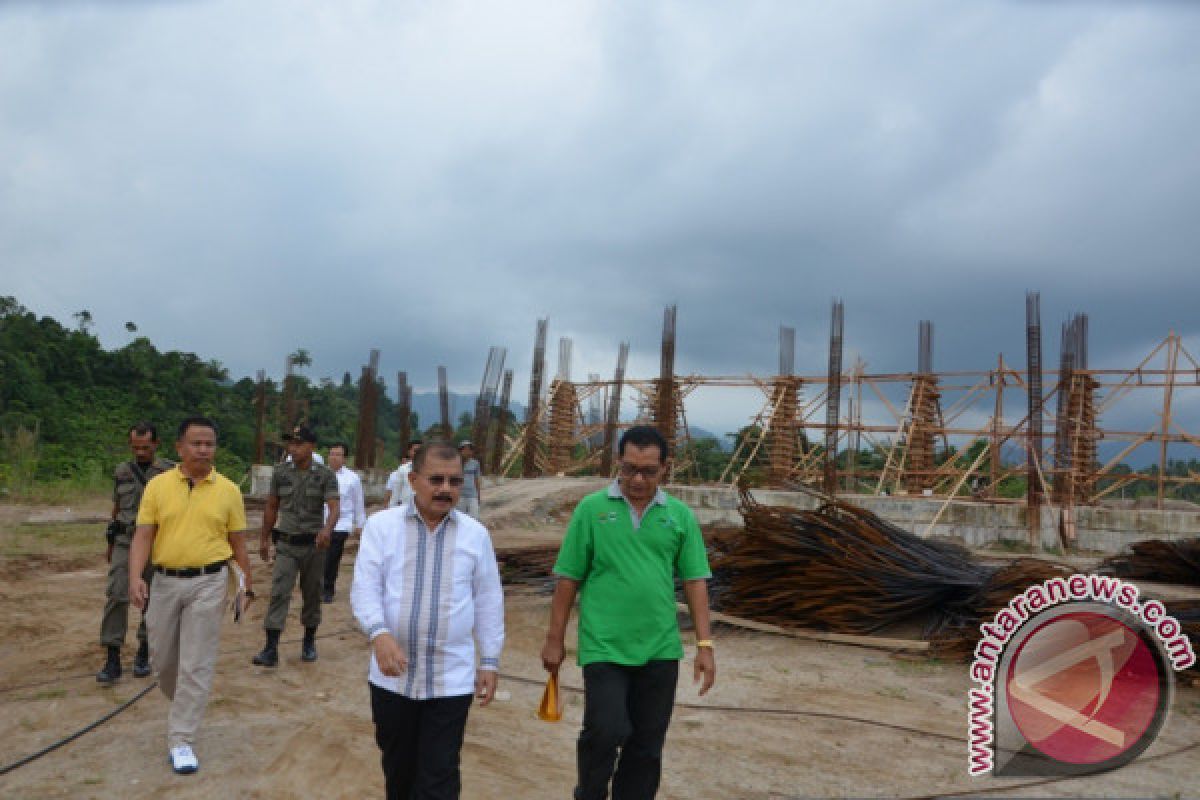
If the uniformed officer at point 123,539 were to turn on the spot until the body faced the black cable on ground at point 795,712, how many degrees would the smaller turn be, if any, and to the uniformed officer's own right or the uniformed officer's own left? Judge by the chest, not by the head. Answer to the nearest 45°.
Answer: approximately 45° to the uniformed officer's own left

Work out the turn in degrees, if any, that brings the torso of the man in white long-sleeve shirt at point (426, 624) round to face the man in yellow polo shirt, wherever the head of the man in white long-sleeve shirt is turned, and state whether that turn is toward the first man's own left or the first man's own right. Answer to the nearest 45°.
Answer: approximately 135° to the first man's own right

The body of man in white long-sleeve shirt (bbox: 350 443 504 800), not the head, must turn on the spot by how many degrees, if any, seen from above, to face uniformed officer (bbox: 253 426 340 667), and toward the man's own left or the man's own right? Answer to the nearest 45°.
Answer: approximately 180°

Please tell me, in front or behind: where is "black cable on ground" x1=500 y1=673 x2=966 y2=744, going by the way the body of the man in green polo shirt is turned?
behind

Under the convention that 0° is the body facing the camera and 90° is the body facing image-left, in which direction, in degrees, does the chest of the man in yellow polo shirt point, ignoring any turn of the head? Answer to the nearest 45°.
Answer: approximately 0°

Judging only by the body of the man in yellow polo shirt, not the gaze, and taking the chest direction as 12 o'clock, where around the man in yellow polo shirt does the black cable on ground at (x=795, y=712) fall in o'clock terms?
The black cable on ground is roughly at 9 o'clock from the man in yellow polo shirt.

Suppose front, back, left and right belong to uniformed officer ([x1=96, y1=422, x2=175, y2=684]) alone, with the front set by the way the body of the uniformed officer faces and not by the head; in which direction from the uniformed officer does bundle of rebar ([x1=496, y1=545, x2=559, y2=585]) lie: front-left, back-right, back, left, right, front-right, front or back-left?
back-left

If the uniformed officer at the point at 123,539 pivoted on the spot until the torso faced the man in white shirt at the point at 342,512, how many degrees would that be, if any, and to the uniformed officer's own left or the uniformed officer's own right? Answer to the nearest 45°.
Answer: approximately 135° to the uniformed officer's own left
